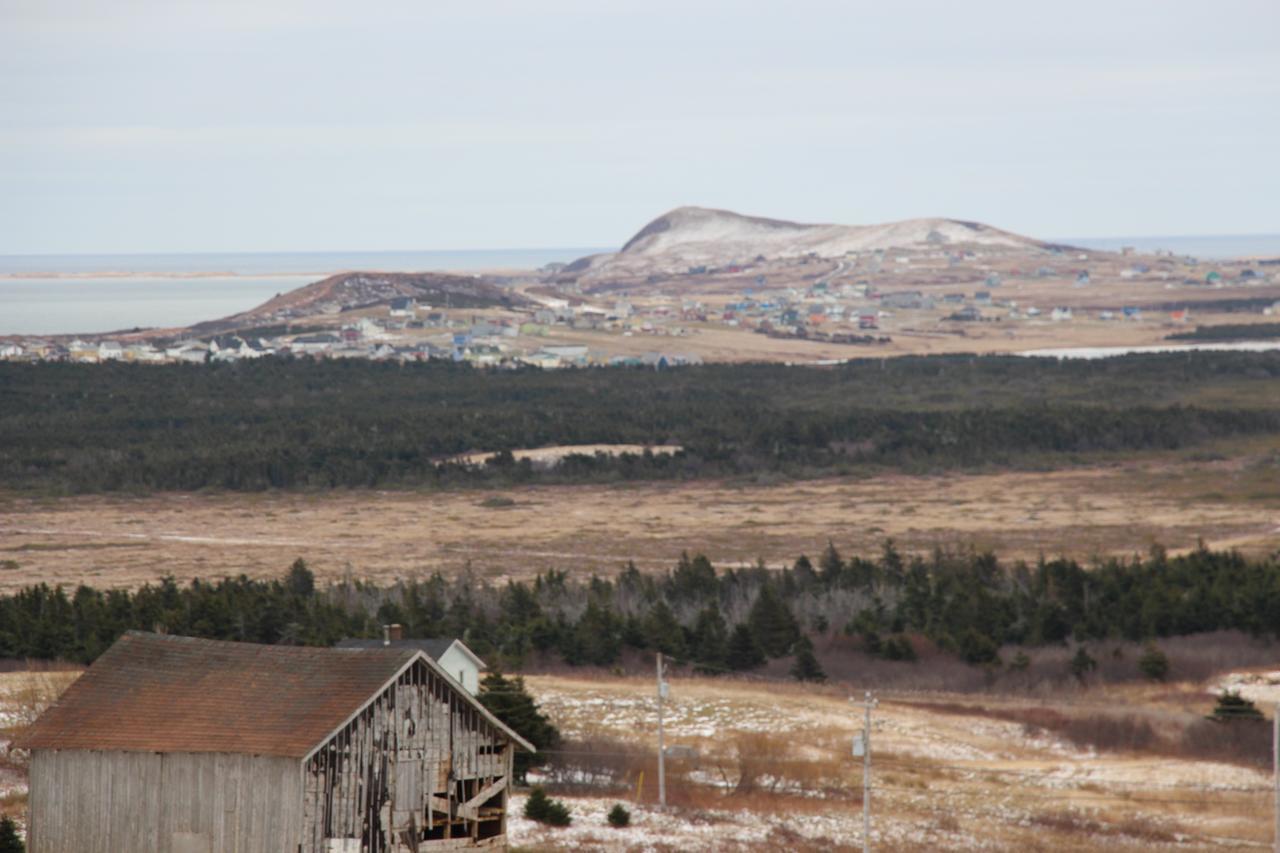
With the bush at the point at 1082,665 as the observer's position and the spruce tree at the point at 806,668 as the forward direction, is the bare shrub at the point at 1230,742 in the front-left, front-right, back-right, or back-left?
back-left

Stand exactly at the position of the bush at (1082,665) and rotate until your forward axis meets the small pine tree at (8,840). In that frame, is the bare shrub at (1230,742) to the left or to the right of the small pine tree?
left

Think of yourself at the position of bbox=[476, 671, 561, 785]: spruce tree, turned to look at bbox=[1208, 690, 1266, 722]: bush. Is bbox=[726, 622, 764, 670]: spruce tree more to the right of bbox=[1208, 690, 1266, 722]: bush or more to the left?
left
